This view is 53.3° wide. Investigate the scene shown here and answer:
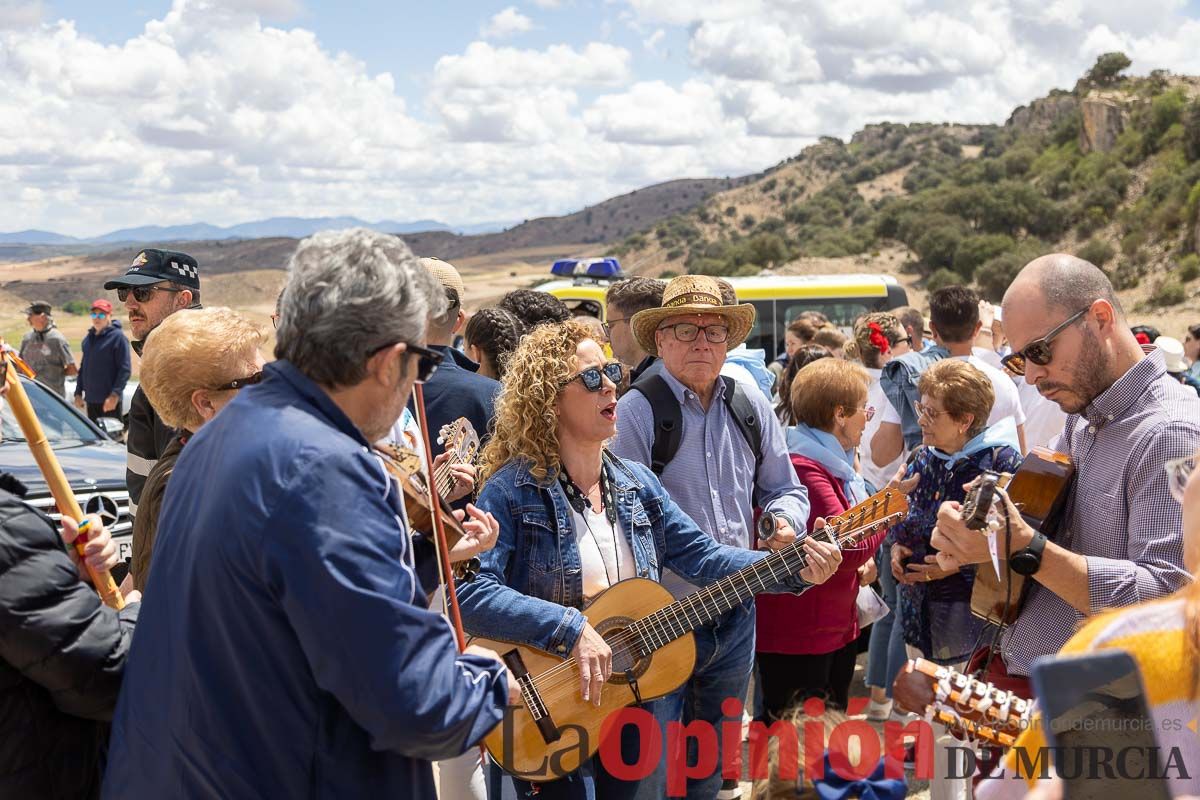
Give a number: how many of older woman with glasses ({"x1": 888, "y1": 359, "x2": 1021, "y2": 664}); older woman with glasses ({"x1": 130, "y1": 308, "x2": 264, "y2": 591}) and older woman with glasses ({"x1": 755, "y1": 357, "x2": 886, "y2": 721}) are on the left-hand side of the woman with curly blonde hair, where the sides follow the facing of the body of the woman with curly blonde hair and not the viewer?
2

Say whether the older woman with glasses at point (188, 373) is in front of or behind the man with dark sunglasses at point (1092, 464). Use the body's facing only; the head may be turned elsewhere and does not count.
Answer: in front

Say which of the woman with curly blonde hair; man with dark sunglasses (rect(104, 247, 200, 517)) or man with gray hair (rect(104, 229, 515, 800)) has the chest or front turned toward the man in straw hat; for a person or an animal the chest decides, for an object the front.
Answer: the man with gray hair

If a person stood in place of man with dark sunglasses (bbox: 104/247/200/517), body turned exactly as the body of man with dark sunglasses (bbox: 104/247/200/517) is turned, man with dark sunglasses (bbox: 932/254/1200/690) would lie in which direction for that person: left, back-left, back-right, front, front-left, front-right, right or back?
left

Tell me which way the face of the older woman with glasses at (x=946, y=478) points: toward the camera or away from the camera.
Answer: toward the camera

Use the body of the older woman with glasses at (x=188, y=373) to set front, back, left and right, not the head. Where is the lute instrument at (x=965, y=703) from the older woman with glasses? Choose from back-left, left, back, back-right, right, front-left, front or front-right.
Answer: right

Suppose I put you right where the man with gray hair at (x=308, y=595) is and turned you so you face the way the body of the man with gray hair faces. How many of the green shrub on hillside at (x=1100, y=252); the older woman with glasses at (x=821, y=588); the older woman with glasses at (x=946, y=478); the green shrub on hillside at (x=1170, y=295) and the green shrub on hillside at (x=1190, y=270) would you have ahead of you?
5

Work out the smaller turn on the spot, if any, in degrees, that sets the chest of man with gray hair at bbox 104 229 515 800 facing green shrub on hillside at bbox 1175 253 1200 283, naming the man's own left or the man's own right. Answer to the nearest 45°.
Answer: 0° — they already face it

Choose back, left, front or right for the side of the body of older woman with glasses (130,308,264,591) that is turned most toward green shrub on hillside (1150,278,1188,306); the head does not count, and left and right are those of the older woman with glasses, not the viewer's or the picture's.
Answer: front

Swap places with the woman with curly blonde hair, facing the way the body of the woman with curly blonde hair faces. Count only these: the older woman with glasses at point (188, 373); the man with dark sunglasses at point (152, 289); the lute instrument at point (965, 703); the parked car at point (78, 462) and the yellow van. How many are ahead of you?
1

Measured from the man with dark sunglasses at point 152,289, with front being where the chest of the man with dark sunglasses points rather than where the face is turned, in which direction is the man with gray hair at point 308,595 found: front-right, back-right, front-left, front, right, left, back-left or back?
front-left

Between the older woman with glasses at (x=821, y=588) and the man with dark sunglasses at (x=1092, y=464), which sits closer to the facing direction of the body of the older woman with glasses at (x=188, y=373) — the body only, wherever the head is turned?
the older woman with glasses

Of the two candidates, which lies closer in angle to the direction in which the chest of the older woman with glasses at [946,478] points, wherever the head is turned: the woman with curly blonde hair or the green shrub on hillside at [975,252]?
the woman with curly blonde hair

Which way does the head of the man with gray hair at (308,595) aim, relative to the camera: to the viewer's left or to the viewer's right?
to the viewer's right

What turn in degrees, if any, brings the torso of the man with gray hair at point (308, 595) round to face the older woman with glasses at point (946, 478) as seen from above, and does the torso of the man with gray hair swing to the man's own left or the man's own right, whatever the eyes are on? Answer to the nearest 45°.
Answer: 0° — they already face them

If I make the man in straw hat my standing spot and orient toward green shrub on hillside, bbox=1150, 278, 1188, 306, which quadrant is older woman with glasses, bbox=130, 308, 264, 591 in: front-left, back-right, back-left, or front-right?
back-left

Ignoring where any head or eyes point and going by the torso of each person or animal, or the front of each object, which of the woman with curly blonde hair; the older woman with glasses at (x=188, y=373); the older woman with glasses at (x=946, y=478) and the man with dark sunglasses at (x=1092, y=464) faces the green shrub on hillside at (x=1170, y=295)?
the older woman with glasses at (x=188, y=373)

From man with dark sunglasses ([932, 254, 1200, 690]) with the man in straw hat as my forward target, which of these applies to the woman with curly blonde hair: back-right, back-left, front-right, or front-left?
front-left
